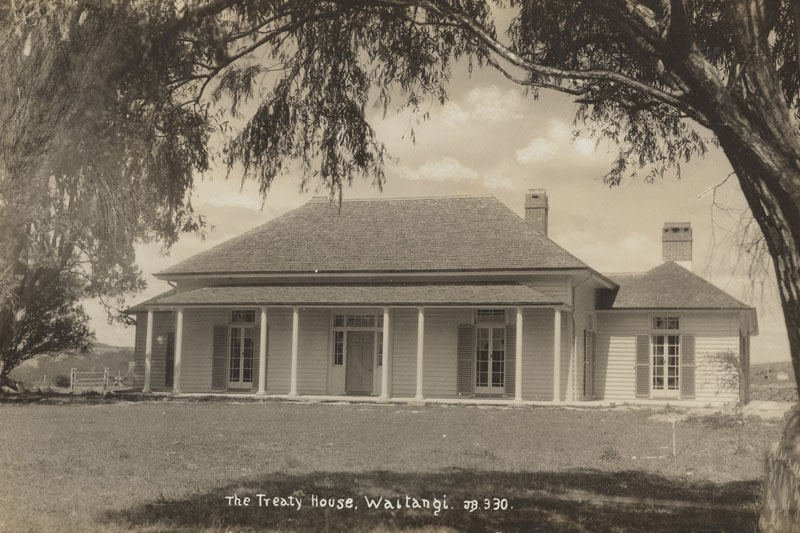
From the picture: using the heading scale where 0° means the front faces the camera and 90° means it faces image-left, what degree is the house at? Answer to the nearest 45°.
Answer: approximately 0°

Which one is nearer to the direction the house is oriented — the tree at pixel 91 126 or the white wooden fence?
the tree

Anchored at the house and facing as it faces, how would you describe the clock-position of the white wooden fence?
The white wooden fence is roughly at 4 o'clock from the house.

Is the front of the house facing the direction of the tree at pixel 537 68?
yes

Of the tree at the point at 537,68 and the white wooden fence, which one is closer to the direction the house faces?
the tree
